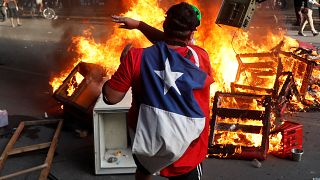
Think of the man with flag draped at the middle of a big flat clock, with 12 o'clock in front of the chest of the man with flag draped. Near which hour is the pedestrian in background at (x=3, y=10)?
The pedestrian in background is roughly at 11 o'clock from the man with flag draped.

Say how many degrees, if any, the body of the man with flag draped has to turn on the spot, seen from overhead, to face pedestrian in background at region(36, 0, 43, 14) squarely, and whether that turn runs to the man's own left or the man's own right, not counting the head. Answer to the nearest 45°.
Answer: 0° — they already face them

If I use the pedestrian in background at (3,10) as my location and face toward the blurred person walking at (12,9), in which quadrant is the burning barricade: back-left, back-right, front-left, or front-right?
front-right

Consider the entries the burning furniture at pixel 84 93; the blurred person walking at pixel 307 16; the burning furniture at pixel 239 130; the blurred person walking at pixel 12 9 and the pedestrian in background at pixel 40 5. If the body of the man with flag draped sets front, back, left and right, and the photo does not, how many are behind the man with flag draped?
0

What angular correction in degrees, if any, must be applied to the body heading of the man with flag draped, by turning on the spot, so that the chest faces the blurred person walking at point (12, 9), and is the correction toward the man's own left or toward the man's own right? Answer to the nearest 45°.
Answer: approximately 45° to the man's own left

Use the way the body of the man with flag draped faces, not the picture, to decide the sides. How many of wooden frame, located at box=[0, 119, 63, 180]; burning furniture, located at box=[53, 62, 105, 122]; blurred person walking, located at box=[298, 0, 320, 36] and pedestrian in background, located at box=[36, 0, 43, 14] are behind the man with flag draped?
0

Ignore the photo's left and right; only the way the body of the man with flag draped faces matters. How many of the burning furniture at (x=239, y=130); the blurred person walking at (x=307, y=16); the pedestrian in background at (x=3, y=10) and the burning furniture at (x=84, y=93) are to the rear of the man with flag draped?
0

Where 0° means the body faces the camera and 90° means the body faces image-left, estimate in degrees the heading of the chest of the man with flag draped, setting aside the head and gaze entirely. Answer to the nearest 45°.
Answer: approximately 180°

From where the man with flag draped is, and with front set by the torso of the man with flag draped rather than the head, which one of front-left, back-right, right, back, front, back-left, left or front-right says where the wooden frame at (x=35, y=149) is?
front-left

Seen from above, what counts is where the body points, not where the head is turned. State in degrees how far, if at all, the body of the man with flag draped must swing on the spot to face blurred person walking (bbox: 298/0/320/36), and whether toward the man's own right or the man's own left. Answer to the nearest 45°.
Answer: approximately 45° to the man's own right

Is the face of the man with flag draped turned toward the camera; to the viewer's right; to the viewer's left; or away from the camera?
away from the camera
